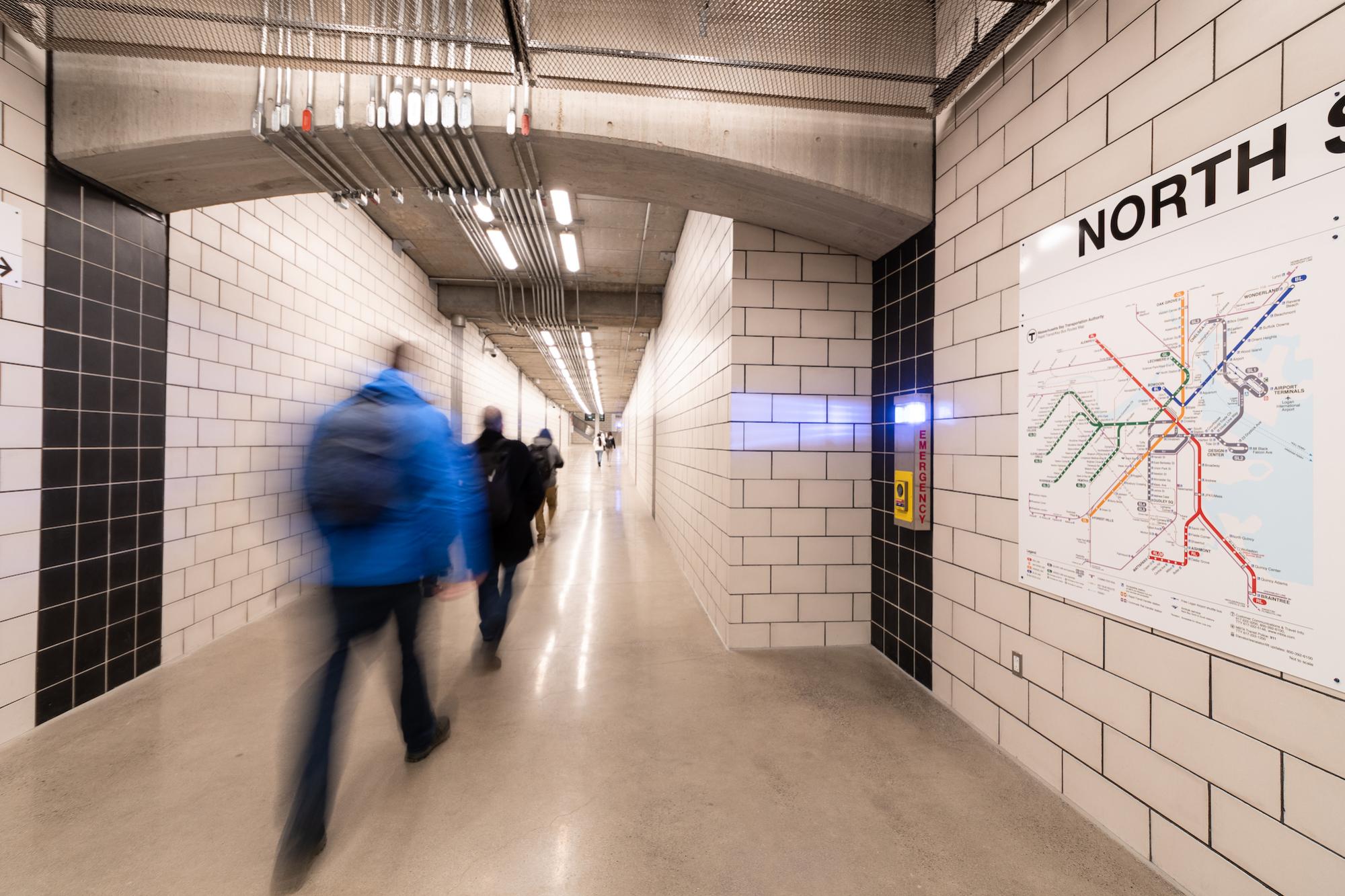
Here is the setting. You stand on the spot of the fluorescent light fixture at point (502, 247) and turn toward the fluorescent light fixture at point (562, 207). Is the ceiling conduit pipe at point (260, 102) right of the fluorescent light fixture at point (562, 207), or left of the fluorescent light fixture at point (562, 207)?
right

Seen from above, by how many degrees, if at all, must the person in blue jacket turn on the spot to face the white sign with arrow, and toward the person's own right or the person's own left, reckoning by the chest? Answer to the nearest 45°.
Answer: approximately 90° to the person's own left

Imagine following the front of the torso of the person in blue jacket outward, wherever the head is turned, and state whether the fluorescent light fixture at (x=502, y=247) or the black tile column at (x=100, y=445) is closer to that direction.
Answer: the fluorescent light fixture

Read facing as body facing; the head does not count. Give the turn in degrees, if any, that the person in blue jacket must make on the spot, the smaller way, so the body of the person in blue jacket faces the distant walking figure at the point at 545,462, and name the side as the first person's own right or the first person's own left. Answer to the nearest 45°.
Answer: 0° — they already face them

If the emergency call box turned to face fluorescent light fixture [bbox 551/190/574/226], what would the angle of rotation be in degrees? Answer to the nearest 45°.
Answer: approximately 45° to its right

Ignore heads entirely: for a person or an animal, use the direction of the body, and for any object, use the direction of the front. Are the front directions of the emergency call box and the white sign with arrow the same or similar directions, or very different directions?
very different directions

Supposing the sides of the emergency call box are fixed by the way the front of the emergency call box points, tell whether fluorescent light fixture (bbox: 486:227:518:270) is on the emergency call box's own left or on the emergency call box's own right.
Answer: on the emergency call box's own right

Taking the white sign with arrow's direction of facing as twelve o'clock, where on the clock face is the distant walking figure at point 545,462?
The distant walking figure is roughly at 10 o'clock from the white sign with arrow.

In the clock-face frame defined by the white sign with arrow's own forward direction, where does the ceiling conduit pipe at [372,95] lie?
The ceiling conduit pipe is roughly at 12 o'clock from the white sign with arrow.

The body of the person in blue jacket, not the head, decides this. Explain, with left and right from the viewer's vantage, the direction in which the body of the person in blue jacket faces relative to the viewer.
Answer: facing away from the viewer and to the right of the viewer

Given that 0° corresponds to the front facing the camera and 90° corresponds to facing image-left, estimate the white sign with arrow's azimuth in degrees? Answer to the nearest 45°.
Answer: approximately 315°

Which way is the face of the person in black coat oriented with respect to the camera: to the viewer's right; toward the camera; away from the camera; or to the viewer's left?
away from the camera
